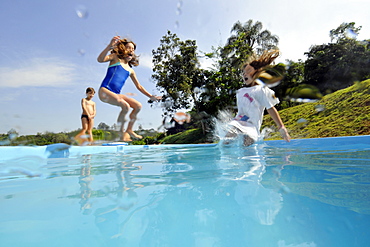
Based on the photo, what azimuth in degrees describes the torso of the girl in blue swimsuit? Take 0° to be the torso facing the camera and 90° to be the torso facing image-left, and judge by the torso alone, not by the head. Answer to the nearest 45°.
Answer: approximately 315°

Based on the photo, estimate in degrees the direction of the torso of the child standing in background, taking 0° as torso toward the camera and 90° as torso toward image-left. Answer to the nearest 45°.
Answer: approximately 315°

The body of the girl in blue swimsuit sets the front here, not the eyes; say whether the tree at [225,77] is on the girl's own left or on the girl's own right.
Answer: on the girl's own left

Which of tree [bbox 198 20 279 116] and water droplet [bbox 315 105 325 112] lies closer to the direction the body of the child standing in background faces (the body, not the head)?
the water droplet
